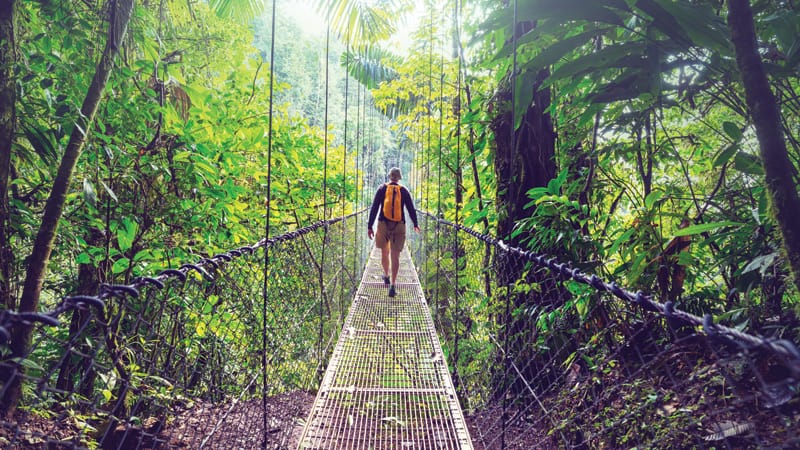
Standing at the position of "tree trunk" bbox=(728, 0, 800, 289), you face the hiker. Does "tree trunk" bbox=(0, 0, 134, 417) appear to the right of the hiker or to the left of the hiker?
left

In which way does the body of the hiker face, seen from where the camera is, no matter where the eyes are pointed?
away from the camera
